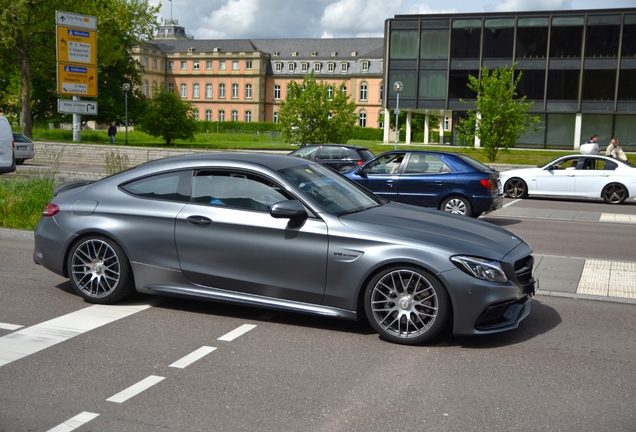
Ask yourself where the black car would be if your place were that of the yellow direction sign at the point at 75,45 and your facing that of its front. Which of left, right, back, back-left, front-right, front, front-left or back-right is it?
front-left

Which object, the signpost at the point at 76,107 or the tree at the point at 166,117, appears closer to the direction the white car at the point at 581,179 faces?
the signpost

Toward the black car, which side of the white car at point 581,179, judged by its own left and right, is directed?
front

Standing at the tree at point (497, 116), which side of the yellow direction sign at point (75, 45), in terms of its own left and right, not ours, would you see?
left

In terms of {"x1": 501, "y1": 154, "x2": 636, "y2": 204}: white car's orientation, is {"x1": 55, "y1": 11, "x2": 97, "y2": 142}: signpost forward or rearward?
forward

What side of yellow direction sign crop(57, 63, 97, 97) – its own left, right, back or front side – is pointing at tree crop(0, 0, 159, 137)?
back

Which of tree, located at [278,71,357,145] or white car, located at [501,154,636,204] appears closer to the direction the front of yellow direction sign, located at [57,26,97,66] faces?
the white car

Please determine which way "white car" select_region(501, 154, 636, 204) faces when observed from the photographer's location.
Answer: facing to the left of the viewer
